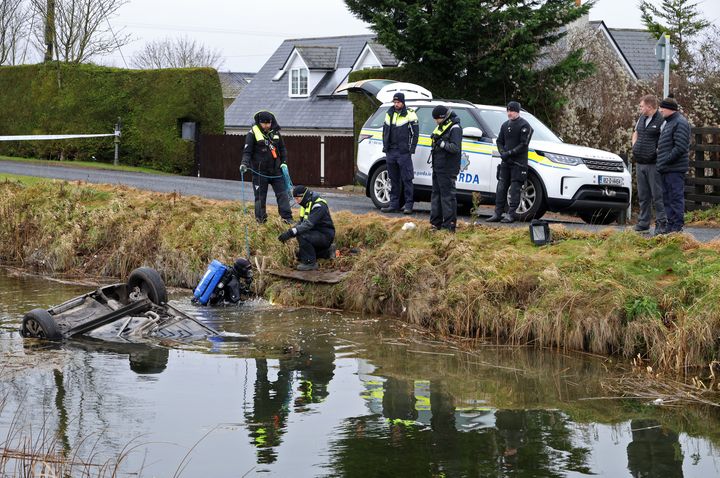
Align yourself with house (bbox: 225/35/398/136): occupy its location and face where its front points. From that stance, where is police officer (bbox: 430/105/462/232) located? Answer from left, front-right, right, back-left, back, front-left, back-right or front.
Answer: front-left

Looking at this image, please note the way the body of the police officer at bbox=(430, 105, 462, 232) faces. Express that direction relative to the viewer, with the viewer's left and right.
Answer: facing the viewer and to the left of the viewer

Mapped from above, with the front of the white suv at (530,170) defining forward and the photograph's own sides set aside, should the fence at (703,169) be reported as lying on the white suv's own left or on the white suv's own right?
on the white suv's own left

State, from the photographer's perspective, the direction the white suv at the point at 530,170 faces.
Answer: facing the viewer and to the right of the viewer

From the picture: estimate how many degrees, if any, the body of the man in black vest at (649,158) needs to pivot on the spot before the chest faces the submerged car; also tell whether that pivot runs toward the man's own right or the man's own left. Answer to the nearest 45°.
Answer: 0° — they already face it

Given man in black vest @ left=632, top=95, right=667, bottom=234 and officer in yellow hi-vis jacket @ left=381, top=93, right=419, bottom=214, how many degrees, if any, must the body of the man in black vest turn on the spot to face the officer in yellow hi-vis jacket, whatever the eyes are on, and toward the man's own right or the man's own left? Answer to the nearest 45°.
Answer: approximately 90° to the man's own right

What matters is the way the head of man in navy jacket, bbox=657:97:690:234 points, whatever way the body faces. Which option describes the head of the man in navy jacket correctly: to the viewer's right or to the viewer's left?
to the viewer's left

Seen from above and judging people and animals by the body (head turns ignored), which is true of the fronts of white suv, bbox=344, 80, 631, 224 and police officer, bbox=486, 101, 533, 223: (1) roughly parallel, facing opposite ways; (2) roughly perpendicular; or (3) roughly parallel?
roughly perpendicular

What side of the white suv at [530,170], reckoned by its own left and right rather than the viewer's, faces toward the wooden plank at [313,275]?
right

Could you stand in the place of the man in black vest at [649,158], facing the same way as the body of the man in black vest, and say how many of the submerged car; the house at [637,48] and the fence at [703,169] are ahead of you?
1
